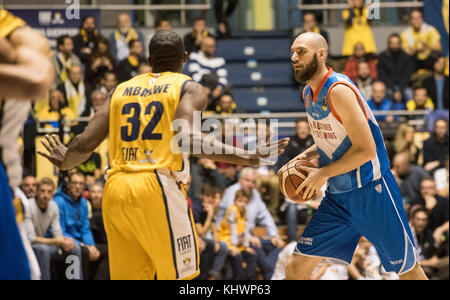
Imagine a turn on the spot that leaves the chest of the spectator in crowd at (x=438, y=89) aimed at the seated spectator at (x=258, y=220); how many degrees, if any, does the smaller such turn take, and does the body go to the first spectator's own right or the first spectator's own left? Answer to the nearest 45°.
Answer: approximately 45° to the first spectator's own right

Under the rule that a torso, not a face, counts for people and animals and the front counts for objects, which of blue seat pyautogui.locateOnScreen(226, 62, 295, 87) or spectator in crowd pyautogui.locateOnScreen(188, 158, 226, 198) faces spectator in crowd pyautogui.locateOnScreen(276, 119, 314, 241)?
the blue seat

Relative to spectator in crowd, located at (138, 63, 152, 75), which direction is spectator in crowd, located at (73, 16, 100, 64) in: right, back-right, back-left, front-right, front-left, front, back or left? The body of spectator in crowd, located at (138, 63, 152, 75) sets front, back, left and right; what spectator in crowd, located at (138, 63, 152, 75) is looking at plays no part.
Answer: back-right

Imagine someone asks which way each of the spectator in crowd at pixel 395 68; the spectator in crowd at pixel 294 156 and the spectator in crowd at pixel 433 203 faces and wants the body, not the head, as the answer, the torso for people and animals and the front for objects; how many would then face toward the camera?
3

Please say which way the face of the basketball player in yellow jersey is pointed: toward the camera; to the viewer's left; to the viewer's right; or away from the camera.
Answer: away from the camera

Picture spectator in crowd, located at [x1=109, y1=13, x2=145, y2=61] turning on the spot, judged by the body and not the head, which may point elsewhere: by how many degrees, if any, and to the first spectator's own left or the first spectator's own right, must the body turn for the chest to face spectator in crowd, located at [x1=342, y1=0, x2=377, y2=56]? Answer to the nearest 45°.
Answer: approximately 90° to the first spectator's own left

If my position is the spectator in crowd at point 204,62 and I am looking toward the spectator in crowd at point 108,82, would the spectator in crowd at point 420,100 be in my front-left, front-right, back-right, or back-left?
back-left

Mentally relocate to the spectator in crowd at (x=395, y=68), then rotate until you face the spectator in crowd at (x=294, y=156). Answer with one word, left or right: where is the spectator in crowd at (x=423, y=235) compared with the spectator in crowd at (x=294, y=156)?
left

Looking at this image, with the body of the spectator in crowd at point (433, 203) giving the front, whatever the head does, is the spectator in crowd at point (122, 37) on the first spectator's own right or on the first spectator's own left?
on the first spectator's own right

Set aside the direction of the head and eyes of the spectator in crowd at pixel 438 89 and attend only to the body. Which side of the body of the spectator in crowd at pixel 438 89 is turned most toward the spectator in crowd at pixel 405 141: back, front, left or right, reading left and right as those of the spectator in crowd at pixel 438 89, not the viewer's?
front

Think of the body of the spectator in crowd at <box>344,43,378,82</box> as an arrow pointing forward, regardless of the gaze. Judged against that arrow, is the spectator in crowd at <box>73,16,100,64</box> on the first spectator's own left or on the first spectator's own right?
on the first spectator's own right

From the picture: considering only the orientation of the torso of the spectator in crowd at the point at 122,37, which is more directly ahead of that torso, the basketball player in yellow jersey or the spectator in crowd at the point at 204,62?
the basketball player in yellow jersey

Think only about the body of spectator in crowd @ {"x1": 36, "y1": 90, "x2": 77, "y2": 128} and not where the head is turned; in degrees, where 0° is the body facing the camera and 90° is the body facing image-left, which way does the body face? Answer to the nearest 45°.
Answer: approximately 0°
